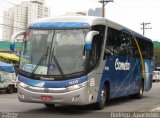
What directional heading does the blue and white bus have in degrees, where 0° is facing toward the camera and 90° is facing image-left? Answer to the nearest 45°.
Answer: approximately 45°
